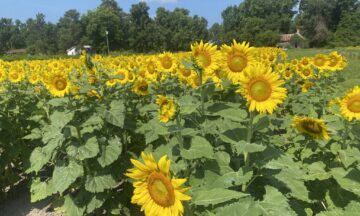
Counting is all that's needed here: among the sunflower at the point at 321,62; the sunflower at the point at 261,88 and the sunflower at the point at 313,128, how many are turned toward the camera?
3

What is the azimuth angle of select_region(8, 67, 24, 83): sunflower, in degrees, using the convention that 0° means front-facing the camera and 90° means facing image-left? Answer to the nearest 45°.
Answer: approximately 0°

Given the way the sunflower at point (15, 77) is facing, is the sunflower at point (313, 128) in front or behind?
in front

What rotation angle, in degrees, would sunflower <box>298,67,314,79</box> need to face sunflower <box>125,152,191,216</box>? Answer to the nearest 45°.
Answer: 0° — it already faces it
